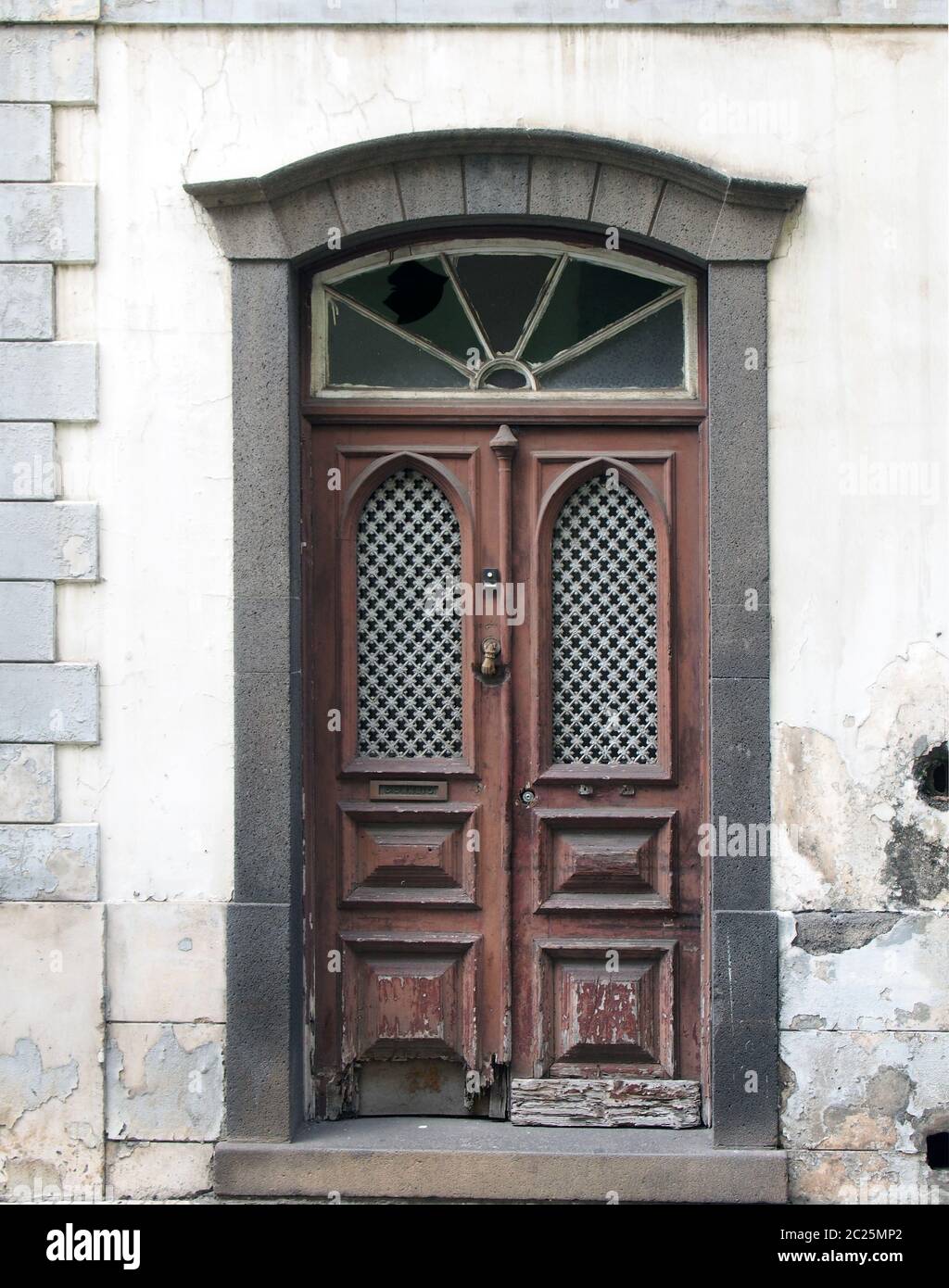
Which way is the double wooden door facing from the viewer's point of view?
toward the camera
